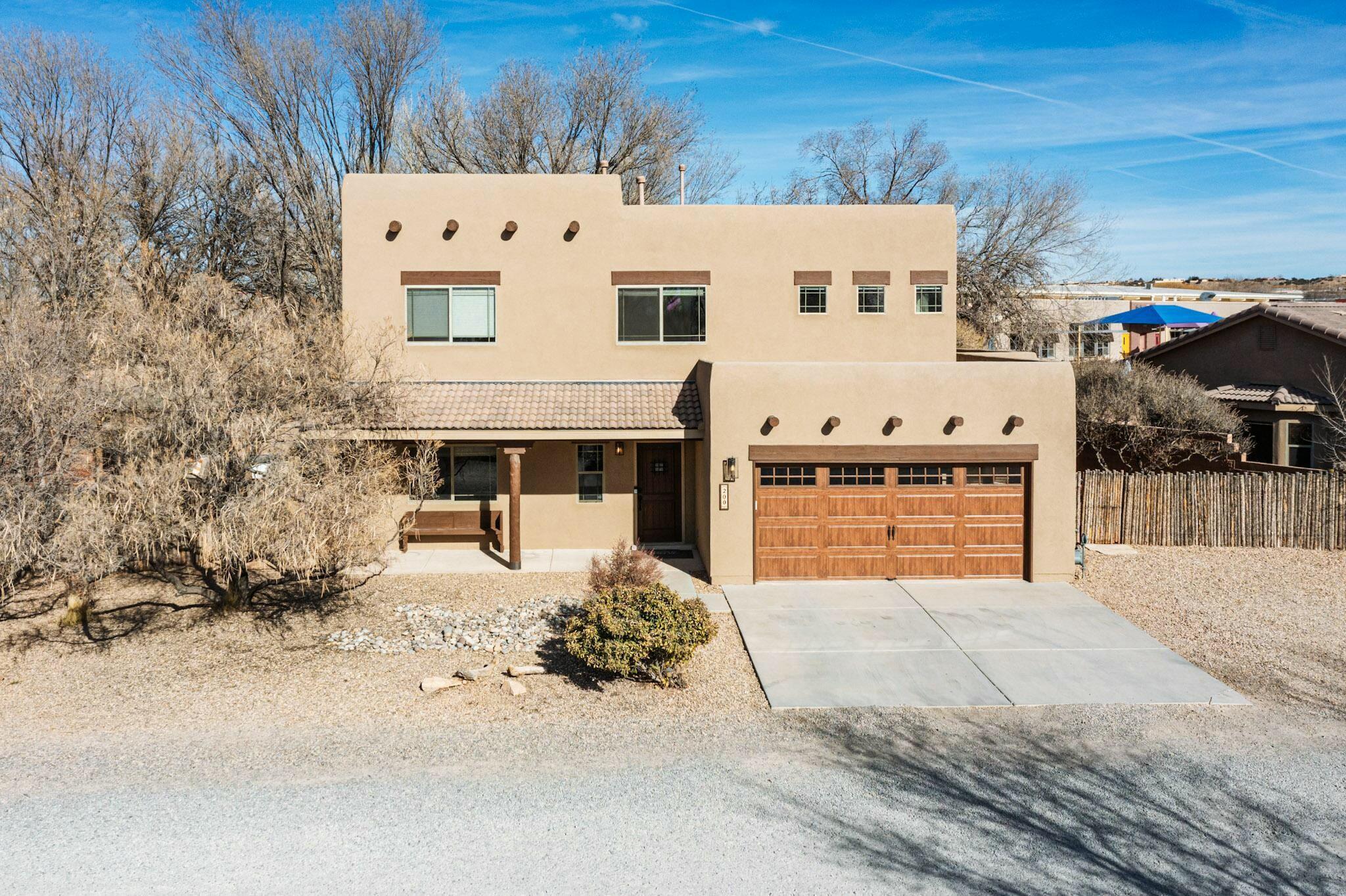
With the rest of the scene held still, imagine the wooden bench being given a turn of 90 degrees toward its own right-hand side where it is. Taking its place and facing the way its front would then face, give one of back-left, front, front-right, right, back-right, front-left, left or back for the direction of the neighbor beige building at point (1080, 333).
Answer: back-right

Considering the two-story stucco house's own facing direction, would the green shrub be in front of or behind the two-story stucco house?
in front

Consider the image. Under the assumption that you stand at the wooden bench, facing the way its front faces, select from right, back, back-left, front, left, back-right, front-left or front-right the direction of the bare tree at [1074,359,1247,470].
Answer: left

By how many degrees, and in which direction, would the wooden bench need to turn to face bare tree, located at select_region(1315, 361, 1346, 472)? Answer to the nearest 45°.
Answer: approximately 90° to its left

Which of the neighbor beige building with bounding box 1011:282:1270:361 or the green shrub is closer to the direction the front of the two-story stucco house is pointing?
the green shrub

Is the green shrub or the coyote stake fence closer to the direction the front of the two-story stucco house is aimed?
the green shrub

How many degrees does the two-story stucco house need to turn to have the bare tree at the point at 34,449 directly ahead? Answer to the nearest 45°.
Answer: approximately 45° to its right

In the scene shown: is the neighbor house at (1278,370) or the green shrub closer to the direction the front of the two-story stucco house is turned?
the green shrub

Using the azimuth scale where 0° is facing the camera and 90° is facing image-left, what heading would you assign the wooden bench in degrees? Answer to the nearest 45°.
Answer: approximately 0°

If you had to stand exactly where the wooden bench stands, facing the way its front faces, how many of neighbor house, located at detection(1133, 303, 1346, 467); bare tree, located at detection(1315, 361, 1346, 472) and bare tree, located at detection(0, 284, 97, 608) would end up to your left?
2

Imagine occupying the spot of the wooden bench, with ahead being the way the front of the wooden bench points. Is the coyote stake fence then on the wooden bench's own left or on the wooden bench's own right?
on the wooden bench's own left

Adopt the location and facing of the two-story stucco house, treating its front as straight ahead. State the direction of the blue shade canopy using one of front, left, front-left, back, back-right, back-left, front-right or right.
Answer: back-left
